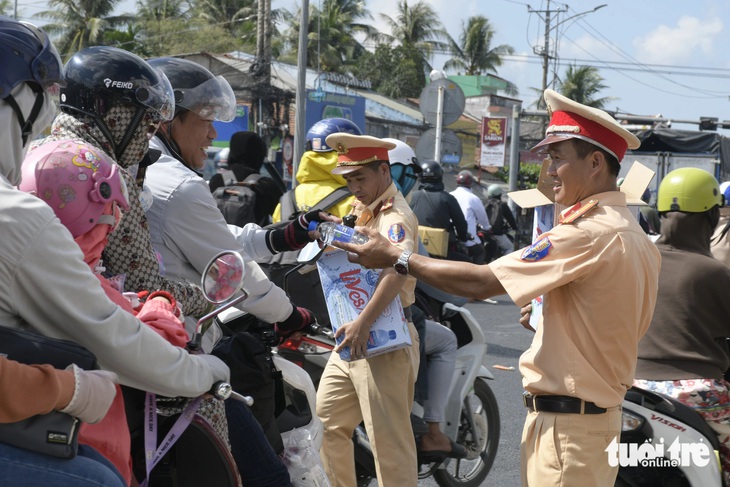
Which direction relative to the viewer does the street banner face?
toward the camera

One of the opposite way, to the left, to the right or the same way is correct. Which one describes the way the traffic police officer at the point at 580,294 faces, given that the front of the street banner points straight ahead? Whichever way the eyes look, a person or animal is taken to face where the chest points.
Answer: to the right

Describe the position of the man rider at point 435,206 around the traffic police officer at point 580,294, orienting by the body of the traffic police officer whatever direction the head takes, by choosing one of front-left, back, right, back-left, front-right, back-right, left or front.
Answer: right

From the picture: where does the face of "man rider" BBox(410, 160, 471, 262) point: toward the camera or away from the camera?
away from the camera

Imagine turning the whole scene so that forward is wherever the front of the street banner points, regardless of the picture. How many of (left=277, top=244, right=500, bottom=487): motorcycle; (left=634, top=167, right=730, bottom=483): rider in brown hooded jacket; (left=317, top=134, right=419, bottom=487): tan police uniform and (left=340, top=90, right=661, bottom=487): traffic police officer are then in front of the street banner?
4

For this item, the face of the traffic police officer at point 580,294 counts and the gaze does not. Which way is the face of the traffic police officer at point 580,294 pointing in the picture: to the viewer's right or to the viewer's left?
to the viewer's left

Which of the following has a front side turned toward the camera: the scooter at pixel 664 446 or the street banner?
the street banner

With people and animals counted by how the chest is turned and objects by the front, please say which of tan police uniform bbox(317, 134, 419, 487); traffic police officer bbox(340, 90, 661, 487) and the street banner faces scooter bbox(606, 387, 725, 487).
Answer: the street banner

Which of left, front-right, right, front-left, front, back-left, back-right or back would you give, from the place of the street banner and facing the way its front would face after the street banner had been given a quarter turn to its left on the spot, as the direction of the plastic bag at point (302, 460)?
right

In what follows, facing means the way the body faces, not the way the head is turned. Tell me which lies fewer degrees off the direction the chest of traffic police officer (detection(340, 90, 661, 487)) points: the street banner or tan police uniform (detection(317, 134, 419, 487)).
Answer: the tan police uniform

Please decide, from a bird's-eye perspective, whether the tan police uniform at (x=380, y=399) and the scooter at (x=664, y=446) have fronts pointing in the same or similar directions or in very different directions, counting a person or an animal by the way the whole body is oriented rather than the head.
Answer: very different directions

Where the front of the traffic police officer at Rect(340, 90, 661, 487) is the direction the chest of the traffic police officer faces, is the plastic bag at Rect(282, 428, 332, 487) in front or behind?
in front

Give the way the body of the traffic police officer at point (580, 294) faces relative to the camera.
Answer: to the viewer's left
